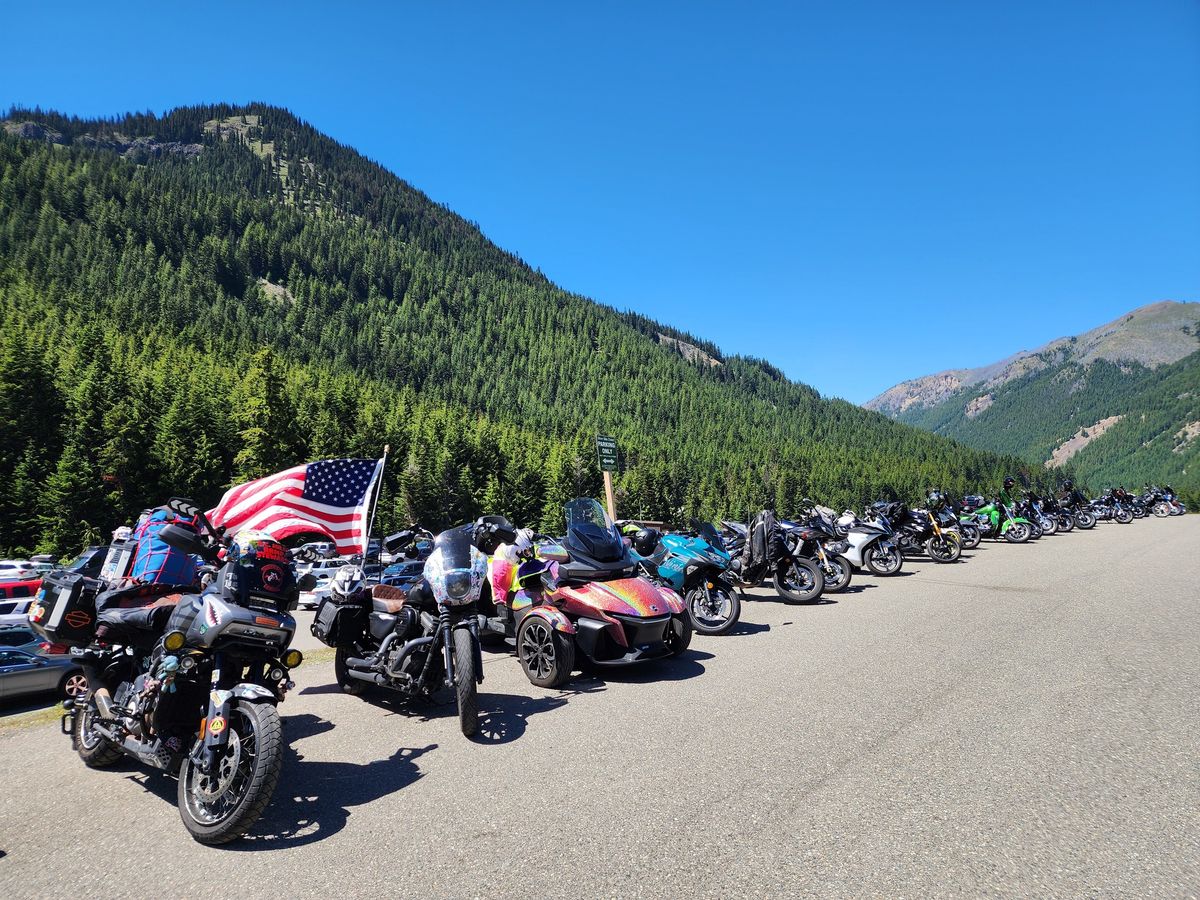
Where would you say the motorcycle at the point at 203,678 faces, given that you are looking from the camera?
facing the viewer and to the right of the viewer

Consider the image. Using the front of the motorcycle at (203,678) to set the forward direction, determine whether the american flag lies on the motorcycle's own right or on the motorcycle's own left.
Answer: on the motorcycle's own left

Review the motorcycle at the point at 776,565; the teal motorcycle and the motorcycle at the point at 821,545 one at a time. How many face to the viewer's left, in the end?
0

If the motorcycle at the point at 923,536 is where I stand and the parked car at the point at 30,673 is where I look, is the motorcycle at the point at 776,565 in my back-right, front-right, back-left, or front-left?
front-left

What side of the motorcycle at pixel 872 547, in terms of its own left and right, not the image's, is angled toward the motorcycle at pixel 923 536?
left

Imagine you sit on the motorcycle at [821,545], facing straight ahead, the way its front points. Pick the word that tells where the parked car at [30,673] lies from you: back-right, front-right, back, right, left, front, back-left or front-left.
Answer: right

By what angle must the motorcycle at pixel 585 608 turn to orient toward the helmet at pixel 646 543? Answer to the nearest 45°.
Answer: approximately 135° to its left
